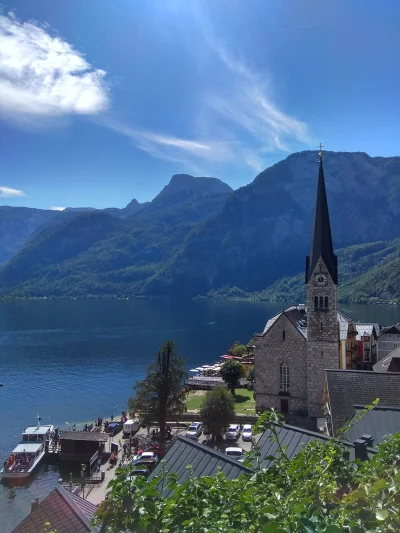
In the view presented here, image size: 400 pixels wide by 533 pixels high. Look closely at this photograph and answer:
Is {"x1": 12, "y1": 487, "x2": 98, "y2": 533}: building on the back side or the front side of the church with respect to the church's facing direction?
on the front side

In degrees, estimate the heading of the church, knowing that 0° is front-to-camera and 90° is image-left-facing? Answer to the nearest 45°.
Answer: approximately 0°

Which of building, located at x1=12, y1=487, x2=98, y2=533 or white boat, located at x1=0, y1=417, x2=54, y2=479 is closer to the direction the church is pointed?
the building

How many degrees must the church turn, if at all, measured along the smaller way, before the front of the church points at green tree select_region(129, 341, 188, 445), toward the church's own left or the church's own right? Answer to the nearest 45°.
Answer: approximately 90° to the church's own right

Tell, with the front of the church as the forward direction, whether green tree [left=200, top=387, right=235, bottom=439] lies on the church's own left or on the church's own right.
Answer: on the church's own right

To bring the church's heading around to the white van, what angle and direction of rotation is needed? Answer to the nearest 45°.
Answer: approximately 90° to its right

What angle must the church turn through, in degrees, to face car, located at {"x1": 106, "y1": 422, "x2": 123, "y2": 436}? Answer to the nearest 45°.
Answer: approximately 90° to its right
